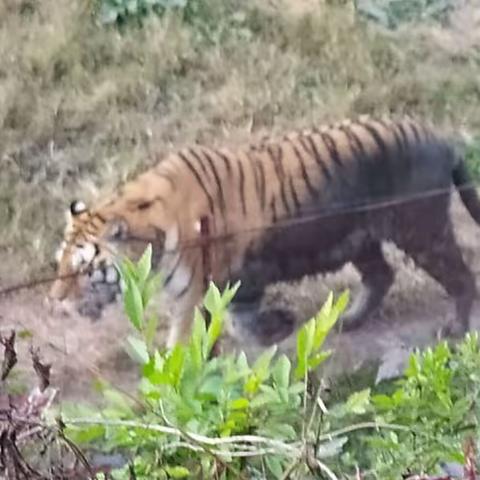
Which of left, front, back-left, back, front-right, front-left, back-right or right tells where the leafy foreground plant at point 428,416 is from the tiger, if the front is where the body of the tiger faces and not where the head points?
left

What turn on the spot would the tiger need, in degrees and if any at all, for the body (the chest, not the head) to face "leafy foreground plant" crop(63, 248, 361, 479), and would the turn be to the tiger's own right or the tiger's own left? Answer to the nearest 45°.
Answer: approximately 90° to the tiger's own left

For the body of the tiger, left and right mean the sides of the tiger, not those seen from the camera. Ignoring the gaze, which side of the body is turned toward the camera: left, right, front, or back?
left
